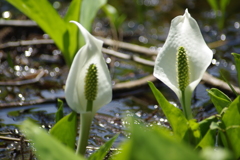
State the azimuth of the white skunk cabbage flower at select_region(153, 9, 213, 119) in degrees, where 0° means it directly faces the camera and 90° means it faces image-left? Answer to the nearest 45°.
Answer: approximately 0°

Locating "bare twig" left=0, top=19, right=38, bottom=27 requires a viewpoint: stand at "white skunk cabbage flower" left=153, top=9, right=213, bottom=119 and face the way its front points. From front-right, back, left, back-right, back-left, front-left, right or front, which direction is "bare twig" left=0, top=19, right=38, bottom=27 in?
back-right

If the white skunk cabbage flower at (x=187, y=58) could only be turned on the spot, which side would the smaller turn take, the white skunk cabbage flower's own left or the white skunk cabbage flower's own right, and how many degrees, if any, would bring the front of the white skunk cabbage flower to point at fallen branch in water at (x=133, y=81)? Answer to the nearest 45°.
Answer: approximately 180°

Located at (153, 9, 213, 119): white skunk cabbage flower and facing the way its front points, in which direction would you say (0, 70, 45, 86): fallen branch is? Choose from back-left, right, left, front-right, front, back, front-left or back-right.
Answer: back-right
